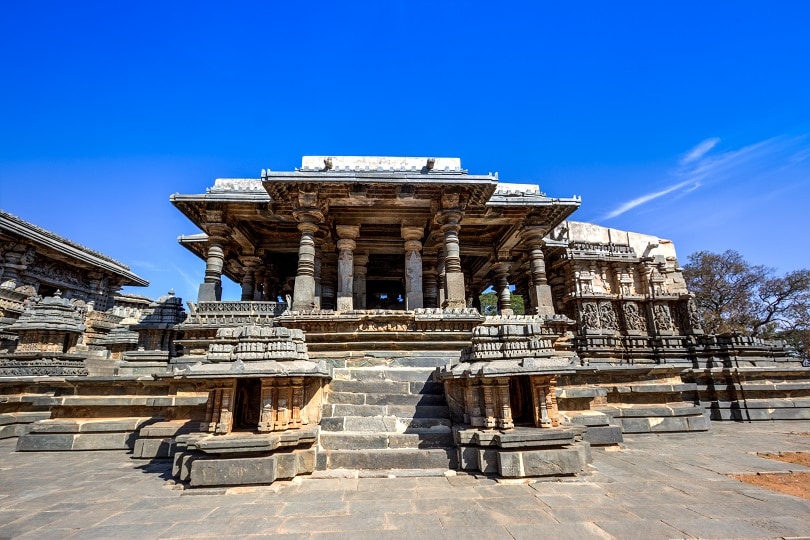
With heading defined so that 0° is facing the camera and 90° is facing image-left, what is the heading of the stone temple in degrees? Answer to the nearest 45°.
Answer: approximately 0°

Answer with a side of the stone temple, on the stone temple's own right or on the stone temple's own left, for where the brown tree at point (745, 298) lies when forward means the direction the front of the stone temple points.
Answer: on the stone temple's own left

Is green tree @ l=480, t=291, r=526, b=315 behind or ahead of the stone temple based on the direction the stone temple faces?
behind

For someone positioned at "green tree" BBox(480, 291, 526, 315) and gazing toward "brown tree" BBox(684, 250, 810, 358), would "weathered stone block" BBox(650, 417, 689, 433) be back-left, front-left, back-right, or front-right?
front-right

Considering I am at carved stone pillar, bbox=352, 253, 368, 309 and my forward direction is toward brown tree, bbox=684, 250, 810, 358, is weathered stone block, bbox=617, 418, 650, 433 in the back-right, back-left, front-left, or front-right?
front-right
